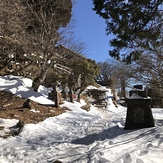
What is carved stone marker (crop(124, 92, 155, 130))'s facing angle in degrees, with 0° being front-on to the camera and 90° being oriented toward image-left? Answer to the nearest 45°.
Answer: approximately 0°
